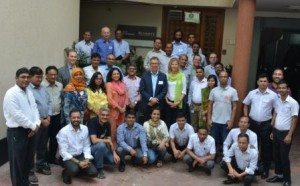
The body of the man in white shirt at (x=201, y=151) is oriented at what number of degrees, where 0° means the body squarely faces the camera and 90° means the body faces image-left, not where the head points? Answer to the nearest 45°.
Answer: approximately 0°

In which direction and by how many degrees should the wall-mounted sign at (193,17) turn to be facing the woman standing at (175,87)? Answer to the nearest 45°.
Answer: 0° — it already faces them

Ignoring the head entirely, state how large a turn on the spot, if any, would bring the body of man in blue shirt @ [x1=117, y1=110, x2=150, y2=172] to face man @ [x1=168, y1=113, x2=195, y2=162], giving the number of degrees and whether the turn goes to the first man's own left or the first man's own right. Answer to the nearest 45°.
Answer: approximately 90° to the first man's own left

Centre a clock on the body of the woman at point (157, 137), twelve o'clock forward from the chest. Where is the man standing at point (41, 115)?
The man standing is roughly at 2 o'clock from the woman.

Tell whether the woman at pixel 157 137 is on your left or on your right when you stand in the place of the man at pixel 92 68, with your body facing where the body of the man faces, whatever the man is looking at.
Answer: on your left

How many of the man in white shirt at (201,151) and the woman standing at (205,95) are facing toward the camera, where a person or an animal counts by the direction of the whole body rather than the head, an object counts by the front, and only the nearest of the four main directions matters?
2

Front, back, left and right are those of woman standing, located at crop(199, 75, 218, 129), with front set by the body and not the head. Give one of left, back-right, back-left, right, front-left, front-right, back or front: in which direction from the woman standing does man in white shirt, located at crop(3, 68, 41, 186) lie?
front-right

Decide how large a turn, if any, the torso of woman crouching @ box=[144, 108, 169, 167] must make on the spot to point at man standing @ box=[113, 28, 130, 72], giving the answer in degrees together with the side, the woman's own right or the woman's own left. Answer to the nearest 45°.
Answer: approximately 135° to the woman's own right

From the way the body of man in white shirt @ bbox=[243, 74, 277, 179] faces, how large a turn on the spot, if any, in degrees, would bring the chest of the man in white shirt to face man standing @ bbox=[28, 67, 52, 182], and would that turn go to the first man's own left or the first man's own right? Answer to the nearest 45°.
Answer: approximately 45° to the first man's own right

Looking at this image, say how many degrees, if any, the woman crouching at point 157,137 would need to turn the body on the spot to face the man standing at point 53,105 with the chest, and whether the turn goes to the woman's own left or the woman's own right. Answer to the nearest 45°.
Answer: approximately 90° to the woman's own right
